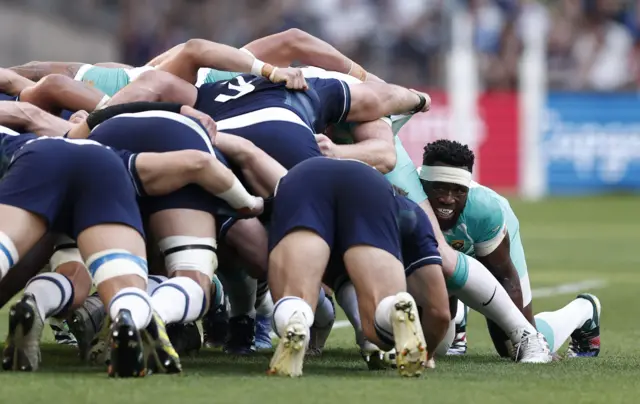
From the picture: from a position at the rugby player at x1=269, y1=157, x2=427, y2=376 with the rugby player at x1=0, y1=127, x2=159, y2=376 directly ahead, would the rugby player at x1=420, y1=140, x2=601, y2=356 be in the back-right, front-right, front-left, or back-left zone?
back-right

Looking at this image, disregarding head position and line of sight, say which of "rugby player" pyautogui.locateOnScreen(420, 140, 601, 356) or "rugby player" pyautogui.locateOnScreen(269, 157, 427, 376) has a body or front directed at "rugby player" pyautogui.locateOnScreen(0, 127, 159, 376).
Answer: "rugby player" pyautogui.locateOnScreen(420, 140, 601, 356)

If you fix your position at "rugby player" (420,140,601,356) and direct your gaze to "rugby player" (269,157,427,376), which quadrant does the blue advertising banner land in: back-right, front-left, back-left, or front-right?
back-right

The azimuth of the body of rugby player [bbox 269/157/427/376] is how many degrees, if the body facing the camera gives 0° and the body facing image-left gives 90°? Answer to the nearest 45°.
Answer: approximately 180°

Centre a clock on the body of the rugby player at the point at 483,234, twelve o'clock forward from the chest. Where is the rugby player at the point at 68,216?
the rugby player at the point at 68,216 is roughly at 12 o'clock from the rugby player at the point at 483,234.

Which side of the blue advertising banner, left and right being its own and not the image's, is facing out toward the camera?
front

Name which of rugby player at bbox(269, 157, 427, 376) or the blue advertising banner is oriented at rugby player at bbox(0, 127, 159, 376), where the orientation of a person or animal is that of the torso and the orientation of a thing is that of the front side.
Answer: the blue advertising banner

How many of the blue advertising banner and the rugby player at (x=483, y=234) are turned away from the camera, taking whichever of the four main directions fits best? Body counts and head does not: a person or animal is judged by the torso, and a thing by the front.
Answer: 0

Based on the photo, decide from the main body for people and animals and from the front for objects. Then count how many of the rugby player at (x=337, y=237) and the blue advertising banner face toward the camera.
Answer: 1

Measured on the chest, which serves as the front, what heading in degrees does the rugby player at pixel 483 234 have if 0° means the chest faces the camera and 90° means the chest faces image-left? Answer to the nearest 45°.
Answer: approximately 45°

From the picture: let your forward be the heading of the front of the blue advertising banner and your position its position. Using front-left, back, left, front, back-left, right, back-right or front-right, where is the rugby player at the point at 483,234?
front

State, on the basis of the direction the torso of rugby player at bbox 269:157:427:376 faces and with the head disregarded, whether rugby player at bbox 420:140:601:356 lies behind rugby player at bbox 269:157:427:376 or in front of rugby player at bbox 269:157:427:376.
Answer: in front

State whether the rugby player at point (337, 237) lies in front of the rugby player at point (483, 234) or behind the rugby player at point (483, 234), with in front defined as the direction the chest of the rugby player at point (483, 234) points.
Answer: in front

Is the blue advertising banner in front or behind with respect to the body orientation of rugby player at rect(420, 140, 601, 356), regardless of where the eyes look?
behind

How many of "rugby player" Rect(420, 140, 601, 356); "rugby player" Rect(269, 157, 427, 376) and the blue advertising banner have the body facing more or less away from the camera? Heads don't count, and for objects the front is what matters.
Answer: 1

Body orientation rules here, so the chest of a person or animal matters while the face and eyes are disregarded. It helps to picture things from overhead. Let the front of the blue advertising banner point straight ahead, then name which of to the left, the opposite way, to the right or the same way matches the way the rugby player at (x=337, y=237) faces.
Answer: the opposite way

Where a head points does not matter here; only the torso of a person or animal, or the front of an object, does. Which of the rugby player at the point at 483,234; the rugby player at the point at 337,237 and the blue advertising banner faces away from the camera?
the rugby player at the point at 337,237
